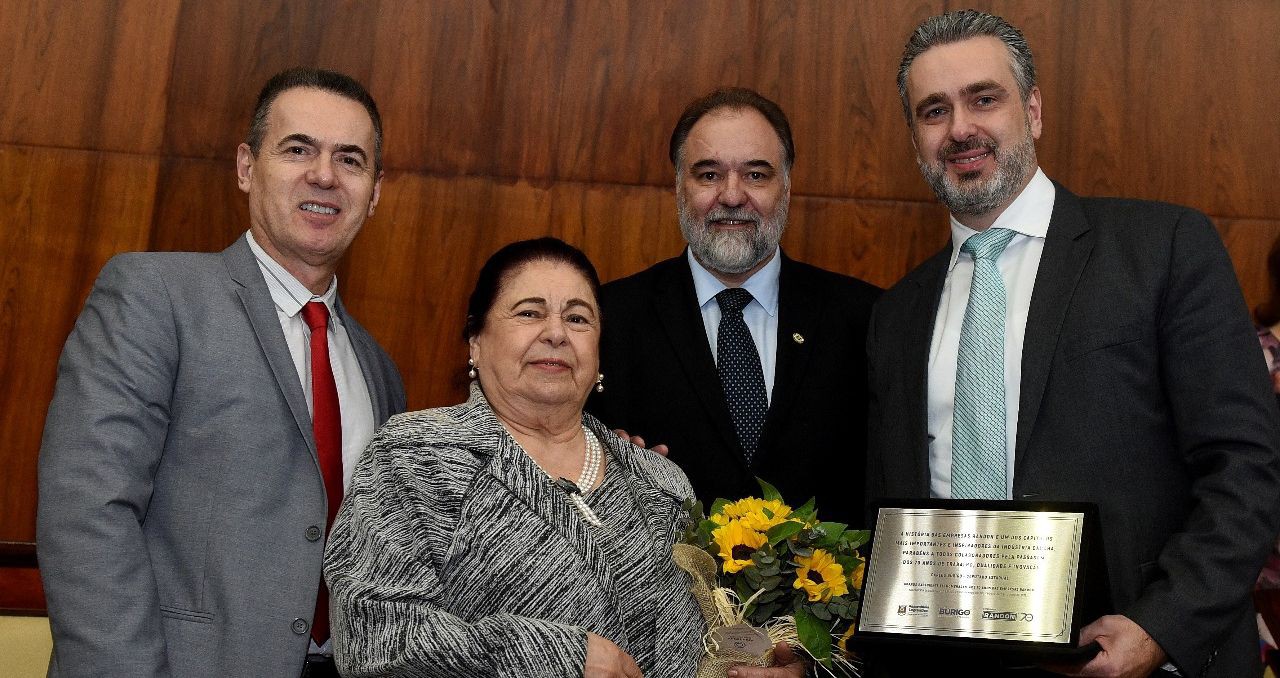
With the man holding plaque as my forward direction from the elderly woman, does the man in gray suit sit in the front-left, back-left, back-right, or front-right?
back-left

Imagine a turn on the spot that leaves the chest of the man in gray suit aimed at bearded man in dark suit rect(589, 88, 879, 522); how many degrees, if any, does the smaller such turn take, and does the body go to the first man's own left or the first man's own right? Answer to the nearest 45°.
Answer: approximately 45° to the first man's own left

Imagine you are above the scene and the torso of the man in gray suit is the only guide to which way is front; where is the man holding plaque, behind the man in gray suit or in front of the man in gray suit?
in front

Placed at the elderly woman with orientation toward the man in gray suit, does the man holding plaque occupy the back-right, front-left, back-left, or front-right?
back-right

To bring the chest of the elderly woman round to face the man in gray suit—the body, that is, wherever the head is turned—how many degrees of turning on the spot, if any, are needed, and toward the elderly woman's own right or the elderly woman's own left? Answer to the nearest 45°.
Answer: approximately 135° to the elderly woman's own right

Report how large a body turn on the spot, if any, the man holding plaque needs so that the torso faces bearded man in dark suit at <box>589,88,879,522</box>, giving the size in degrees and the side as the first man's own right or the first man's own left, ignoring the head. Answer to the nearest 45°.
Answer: approximately 90° to the first man's own right

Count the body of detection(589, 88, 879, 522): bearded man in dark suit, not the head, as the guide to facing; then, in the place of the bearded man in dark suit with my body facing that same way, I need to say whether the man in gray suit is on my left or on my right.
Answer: on my right

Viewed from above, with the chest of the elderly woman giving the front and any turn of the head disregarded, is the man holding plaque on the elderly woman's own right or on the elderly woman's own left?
on the elderly woman's own left

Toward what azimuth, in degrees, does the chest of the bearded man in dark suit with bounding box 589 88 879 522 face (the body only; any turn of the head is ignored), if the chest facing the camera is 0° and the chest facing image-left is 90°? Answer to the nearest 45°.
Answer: approximately 0°

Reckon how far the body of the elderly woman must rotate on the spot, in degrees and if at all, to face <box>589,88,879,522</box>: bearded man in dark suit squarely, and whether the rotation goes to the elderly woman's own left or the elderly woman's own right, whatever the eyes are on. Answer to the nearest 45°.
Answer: approximately 90° to the elderly woman's own left

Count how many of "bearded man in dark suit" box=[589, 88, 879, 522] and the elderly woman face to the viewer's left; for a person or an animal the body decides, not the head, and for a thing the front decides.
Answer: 0

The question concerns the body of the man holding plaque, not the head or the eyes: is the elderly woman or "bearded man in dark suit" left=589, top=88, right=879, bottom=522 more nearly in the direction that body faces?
the elderly woman
